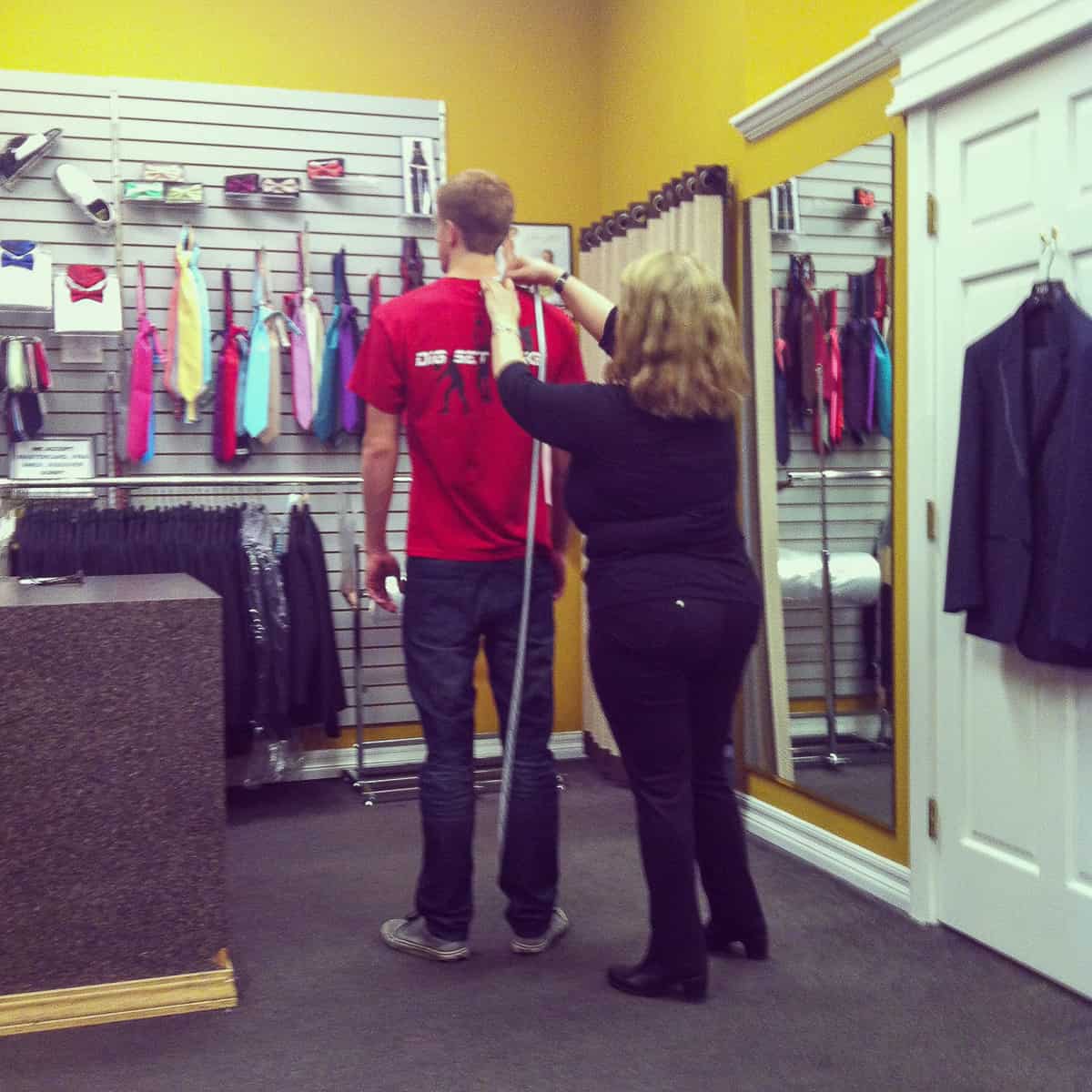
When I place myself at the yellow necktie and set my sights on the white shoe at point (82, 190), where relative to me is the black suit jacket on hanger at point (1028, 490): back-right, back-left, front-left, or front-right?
back-left

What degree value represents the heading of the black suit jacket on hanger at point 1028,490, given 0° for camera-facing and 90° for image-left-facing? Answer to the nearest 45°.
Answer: approximately 45°

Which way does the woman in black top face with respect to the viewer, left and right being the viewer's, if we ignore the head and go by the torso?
facing away from the viewer and to the left of the viewer

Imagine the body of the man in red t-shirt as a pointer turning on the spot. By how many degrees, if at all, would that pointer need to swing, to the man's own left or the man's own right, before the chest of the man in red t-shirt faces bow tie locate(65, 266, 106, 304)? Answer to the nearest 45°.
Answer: approximately 45° to the man's own left

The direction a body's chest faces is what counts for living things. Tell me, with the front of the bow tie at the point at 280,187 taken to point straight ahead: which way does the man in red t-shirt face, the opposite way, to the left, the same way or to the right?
the opposite way

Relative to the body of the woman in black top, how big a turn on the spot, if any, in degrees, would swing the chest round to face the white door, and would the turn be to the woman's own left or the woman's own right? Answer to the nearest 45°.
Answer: approximately 90° to the woman's own right

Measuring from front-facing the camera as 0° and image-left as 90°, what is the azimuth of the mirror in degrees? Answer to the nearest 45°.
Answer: approximately 45°
